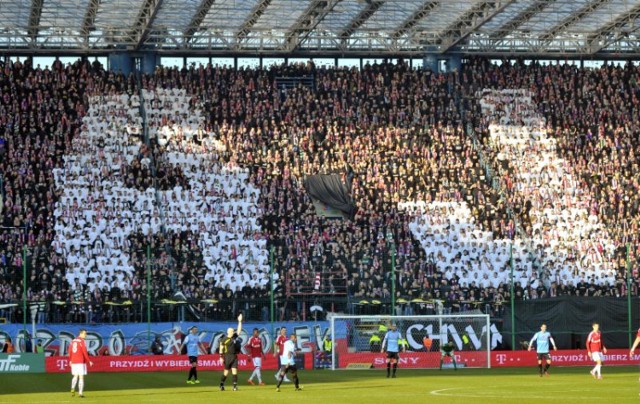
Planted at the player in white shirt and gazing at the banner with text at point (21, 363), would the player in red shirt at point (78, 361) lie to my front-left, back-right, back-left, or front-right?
front-left

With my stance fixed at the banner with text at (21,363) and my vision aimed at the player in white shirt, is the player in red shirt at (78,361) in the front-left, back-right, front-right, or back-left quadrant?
front-right

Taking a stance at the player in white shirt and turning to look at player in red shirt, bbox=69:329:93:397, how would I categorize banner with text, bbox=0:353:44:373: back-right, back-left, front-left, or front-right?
front-right

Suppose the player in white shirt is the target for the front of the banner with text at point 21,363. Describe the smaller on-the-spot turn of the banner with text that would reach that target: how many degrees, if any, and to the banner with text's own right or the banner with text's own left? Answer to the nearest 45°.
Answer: approximately 45° to the banner with text's own left

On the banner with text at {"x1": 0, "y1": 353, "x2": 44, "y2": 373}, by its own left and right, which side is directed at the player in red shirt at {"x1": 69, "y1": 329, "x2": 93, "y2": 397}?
front

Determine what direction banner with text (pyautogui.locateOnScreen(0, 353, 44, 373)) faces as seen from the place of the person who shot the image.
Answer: facing the viewer
